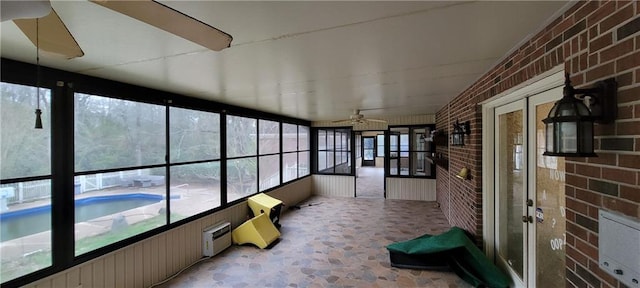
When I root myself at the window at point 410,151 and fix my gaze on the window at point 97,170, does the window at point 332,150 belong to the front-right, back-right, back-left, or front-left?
front-right

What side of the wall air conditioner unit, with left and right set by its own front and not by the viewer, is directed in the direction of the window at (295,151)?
left

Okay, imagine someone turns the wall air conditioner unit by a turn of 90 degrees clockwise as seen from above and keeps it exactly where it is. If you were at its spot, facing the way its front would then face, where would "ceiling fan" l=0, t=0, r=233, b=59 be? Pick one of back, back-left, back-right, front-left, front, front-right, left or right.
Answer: front-left

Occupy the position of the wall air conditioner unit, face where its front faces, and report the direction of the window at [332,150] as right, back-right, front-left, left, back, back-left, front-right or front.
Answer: left

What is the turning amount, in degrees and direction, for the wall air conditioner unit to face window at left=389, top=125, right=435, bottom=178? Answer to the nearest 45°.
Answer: approximately 45° to its left

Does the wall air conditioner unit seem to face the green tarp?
yes

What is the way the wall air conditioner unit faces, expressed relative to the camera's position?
facing the viewer and to the right of the viewer

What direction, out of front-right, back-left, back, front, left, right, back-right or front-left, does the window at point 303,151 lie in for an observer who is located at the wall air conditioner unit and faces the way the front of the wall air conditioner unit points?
left

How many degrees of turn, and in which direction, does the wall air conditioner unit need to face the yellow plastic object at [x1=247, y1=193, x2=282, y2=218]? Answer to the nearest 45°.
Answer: approximately 90° to its left

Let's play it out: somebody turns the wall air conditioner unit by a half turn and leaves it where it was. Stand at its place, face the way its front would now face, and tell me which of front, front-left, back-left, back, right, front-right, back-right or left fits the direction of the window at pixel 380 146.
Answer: right

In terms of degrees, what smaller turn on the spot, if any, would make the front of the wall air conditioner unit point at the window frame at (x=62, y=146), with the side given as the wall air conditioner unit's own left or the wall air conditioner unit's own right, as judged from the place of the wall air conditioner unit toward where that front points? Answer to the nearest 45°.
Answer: approximately 90° to the wall air conditioner unit's own right

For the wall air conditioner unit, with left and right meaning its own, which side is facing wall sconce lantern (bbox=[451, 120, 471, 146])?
front

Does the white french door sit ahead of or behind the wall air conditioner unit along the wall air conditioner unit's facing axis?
ahead

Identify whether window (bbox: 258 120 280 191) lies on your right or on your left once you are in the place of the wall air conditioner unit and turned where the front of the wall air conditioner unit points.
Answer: on your left

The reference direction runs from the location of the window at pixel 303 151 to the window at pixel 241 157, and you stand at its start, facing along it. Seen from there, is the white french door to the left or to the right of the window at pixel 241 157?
left
